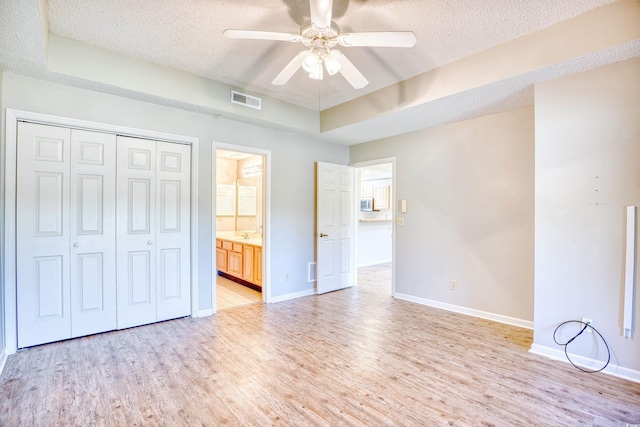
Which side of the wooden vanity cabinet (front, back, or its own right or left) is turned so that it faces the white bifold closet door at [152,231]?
front

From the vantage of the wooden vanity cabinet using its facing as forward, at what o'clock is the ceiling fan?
The ceiling fan is roughly at 10 o'clock from the wooden vanity cabinet.

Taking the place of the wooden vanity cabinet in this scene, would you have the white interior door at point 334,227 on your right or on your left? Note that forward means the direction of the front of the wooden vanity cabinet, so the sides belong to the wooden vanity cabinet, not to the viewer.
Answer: on your left

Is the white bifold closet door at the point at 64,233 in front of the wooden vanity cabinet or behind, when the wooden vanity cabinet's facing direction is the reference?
in front
